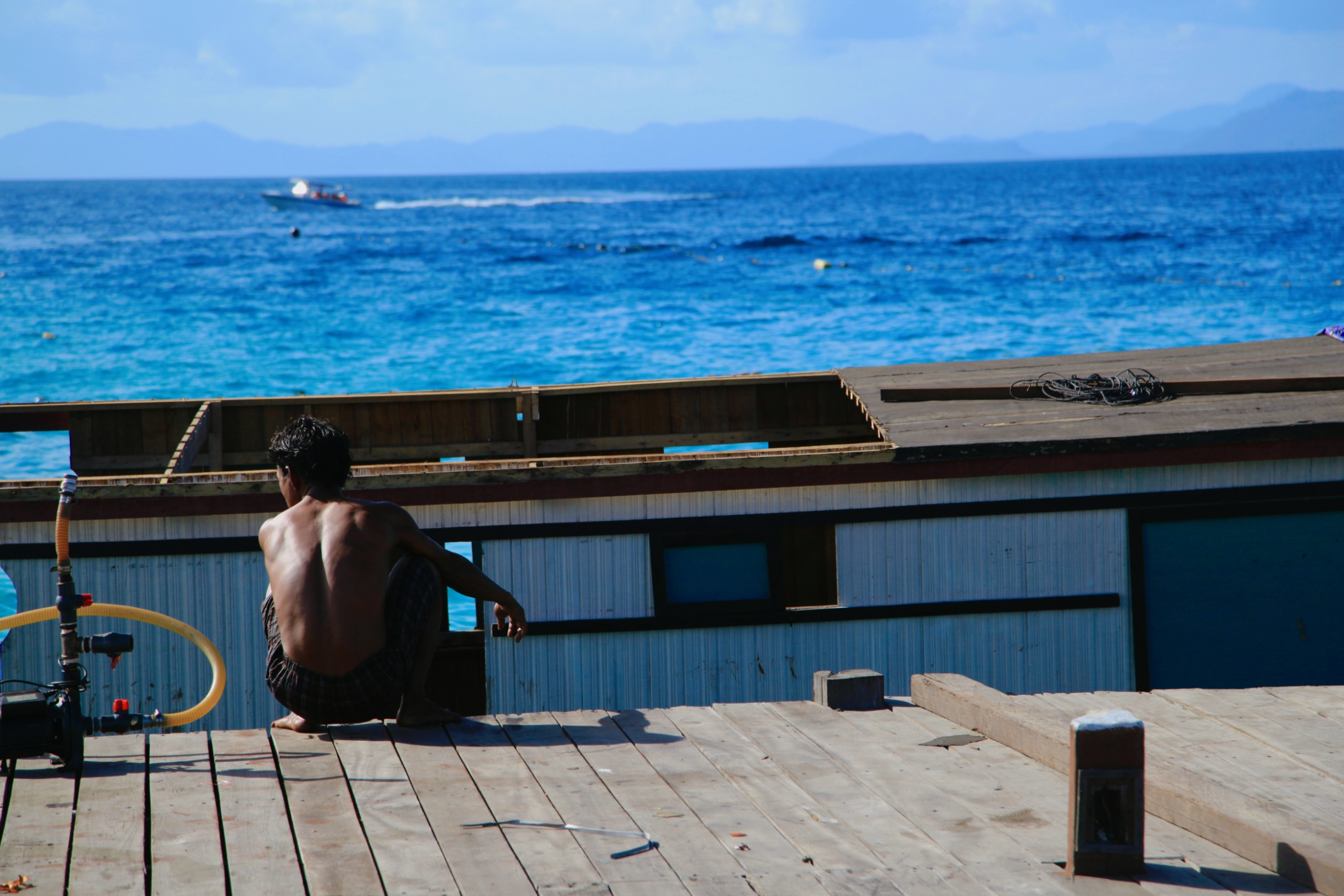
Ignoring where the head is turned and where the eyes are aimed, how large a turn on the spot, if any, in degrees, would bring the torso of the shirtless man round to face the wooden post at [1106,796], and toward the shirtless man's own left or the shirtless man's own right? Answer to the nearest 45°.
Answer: approximately 135° to the shirtless man's own right

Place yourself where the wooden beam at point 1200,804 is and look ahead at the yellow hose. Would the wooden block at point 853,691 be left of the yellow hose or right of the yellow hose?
right

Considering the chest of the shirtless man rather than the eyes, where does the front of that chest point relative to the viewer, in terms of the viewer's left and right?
facing away from the viewer

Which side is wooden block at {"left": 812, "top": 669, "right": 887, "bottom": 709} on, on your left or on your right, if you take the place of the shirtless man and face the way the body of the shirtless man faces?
on your right

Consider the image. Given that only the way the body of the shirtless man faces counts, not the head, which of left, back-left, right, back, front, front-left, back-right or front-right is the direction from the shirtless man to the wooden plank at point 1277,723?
right

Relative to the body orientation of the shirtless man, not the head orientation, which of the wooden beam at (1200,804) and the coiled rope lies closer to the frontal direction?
the coiled rope

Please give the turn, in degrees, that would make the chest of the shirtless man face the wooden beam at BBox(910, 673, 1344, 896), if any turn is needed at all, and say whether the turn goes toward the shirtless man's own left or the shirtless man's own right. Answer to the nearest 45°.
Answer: approximately 135° to the shirtless man's own right

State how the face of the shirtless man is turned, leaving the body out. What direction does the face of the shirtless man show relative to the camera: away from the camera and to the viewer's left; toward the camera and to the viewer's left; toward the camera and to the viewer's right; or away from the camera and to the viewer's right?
away from the camera and to the viewer's left
